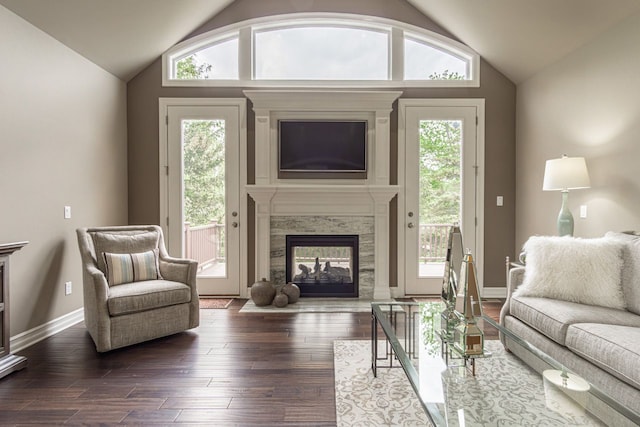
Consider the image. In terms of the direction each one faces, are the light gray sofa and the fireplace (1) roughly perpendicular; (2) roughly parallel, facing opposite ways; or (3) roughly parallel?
roughly perpendicular

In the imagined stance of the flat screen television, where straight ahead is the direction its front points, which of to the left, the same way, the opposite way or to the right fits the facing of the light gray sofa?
to the right

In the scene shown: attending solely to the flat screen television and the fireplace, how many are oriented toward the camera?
2

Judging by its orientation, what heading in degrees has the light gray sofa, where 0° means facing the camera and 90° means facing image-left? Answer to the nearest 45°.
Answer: approximately 45°

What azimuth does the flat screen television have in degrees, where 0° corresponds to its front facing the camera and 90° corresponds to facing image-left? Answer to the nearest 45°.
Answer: approximately 0°

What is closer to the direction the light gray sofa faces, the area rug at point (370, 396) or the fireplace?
the area rug

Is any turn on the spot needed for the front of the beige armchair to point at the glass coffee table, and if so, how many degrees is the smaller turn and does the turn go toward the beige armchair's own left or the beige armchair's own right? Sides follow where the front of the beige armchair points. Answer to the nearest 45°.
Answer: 0° — it already faces it

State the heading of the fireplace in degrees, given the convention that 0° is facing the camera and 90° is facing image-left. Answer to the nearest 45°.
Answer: approximately 0°

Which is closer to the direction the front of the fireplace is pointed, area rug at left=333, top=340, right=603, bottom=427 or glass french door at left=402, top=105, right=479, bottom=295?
the area rug

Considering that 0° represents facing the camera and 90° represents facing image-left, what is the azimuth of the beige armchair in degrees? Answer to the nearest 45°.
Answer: approximately 315°

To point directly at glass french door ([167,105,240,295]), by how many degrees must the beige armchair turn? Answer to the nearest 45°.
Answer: approximately 90° to its left

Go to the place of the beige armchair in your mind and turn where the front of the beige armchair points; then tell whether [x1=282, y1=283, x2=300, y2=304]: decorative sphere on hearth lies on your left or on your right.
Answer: on your left
